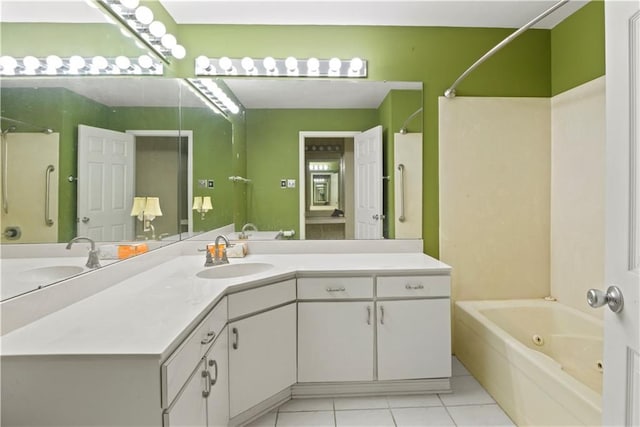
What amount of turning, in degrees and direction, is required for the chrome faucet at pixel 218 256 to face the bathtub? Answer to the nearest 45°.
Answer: approximately 45° to its left

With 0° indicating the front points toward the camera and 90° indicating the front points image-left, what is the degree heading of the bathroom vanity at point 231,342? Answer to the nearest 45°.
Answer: approximately 315°

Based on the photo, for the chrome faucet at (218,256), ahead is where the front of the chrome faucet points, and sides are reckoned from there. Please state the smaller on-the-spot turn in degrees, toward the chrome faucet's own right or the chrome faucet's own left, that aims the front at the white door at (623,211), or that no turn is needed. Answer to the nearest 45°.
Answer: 0° — it already faces it
